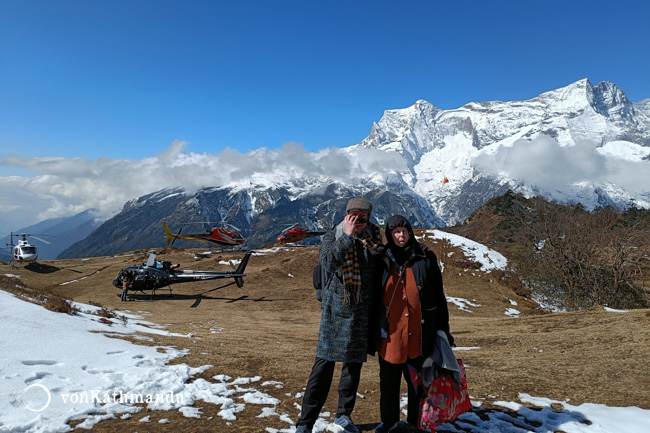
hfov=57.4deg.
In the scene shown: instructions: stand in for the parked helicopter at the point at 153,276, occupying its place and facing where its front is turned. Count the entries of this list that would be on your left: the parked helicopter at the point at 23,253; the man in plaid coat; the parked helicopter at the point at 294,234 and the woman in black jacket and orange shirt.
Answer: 2

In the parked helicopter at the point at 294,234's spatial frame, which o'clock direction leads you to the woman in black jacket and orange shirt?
The woman in black jacket and orange shirt is roughly at 9 o'clock from the parked helicopter.

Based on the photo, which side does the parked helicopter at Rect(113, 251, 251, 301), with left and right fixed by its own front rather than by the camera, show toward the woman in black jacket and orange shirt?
left

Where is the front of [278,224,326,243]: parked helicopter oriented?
to the viewer's left

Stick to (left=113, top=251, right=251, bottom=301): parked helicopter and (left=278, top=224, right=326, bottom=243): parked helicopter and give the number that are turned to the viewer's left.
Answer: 2

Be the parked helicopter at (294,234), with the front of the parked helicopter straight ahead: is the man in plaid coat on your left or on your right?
on your left

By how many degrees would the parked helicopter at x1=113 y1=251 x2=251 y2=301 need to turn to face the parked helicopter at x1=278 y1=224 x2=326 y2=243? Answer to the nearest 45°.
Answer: approximately 135° to its right

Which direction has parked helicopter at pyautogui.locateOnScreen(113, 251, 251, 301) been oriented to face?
to the viewer's left
